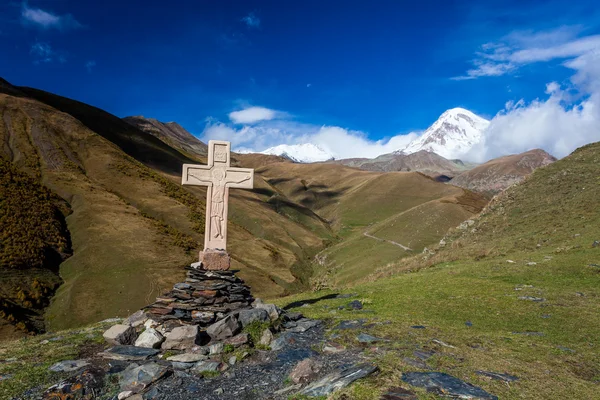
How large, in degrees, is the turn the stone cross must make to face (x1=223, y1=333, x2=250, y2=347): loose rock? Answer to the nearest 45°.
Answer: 0° — it already faces it

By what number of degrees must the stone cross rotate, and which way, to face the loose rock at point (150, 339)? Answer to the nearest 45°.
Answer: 0° — it already faces it

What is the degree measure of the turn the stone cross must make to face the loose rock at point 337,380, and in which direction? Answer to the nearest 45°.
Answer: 0° — it already faces it

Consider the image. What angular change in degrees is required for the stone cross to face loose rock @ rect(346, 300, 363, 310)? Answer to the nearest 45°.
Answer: approximately 90° to its left

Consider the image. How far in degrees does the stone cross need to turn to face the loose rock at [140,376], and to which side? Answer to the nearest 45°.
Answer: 0° — it already faces it

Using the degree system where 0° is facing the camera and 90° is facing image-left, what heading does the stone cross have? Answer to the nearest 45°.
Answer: approximately 0°
